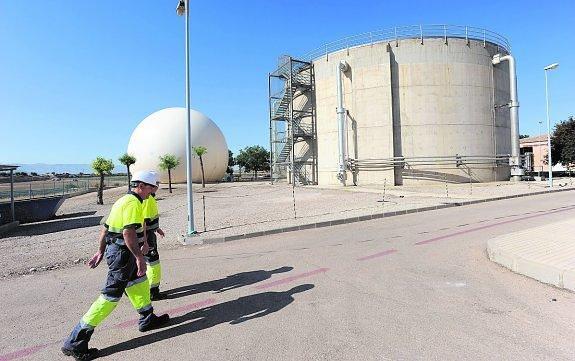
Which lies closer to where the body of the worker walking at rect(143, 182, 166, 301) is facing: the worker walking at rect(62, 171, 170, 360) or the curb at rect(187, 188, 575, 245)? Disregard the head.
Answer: the curb

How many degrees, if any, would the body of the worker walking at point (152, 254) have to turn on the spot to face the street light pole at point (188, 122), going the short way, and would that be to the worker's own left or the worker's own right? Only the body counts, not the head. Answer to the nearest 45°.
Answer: approximately 90° to the worker's own left

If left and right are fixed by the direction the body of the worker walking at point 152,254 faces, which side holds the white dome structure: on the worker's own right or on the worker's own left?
on the worker's own left

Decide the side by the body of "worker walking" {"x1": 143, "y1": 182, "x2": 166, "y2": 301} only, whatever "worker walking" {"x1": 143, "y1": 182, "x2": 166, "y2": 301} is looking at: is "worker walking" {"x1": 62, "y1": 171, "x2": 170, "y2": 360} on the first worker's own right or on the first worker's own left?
on the first worker's own right

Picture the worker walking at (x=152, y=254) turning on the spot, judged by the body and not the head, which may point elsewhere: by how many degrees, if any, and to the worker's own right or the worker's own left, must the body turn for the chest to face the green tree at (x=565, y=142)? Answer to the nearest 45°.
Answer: approximately 45° to the worker's own left

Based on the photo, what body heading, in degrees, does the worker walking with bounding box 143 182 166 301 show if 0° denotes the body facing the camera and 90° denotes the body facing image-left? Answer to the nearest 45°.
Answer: approximately 270°

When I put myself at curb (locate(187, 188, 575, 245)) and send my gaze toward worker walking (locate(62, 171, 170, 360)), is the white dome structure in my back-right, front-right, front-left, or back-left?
back-right

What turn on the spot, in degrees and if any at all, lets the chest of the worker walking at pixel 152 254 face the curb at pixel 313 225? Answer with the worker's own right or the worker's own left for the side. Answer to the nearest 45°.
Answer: approximately 45° to the worker's own left

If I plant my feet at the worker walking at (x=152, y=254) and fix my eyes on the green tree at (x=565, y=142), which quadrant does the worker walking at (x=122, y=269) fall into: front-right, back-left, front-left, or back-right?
back-right

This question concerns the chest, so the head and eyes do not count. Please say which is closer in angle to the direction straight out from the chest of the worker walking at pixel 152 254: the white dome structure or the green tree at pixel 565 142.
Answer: the green tree
